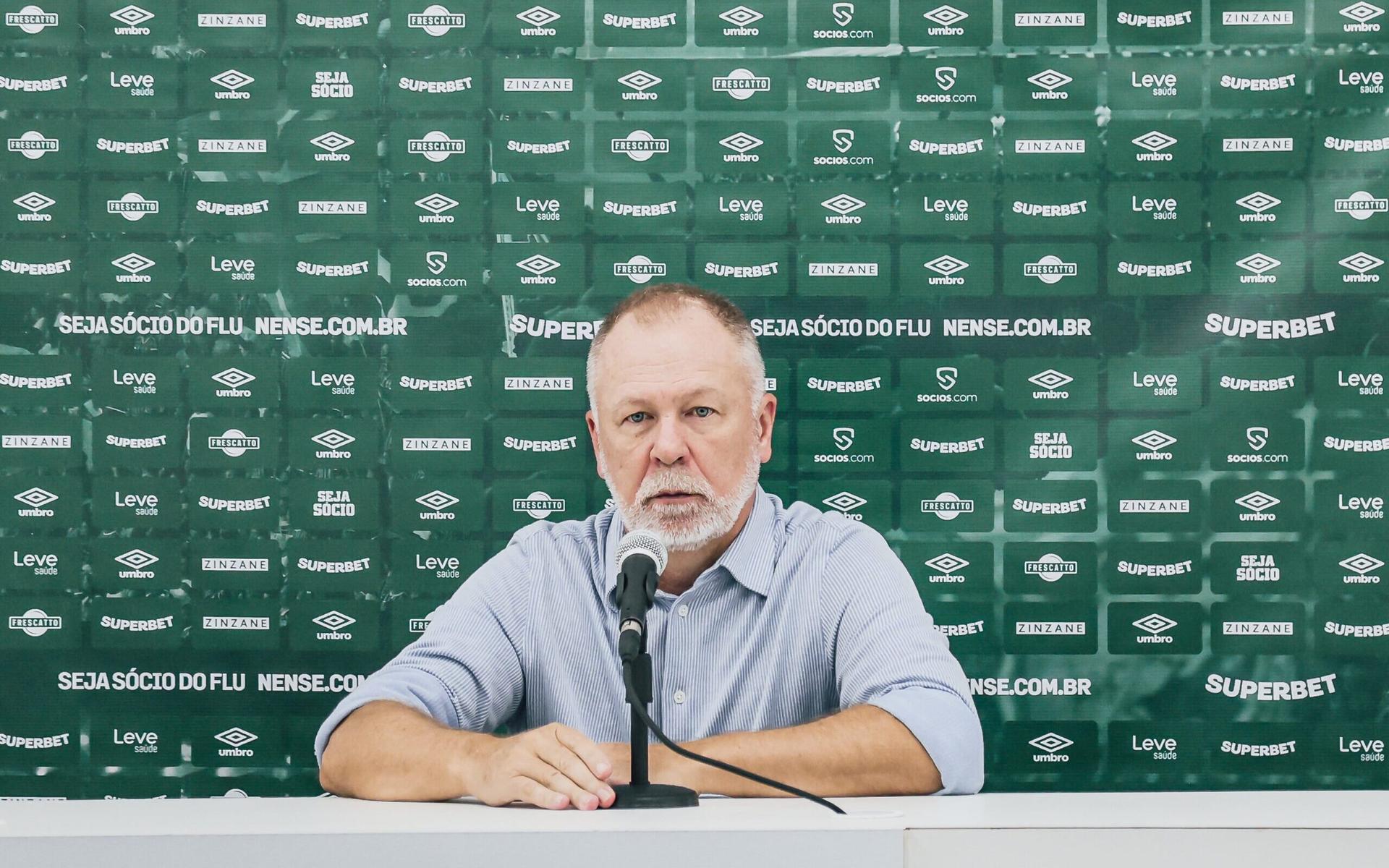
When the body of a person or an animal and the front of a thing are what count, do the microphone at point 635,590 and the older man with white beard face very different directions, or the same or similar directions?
very different directions

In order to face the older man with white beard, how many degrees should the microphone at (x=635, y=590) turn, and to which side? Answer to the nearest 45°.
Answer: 0° — it already faces them

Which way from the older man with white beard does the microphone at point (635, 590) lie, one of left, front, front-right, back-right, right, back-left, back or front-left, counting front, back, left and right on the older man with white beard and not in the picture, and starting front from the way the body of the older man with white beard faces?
front

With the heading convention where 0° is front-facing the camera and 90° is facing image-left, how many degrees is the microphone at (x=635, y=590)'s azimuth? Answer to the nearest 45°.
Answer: approximately 180°

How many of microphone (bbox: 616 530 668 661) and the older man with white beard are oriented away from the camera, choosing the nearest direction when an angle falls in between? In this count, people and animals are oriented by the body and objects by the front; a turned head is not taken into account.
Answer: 1

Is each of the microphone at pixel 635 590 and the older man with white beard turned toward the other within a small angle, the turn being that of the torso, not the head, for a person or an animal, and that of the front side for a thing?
yes

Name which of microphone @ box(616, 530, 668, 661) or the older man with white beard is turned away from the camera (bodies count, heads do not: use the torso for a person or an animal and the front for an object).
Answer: the microphone

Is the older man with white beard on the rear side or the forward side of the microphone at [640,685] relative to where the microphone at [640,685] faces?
on the forward side

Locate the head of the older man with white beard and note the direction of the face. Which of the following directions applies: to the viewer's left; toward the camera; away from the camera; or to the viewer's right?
toward the camera

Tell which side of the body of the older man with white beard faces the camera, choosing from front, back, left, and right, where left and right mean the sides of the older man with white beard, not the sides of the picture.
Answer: front

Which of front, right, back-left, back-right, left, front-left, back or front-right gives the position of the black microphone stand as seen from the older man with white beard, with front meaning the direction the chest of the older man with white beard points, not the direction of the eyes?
front

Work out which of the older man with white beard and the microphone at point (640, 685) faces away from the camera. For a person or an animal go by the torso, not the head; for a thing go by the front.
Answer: the microphone

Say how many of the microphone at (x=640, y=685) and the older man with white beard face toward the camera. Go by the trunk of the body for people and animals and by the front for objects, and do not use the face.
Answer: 1

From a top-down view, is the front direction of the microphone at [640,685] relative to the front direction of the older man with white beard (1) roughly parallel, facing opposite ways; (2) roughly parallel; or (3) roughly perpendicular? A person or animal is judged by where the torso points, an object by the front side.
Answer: roughly parallel, facing opposite ways
